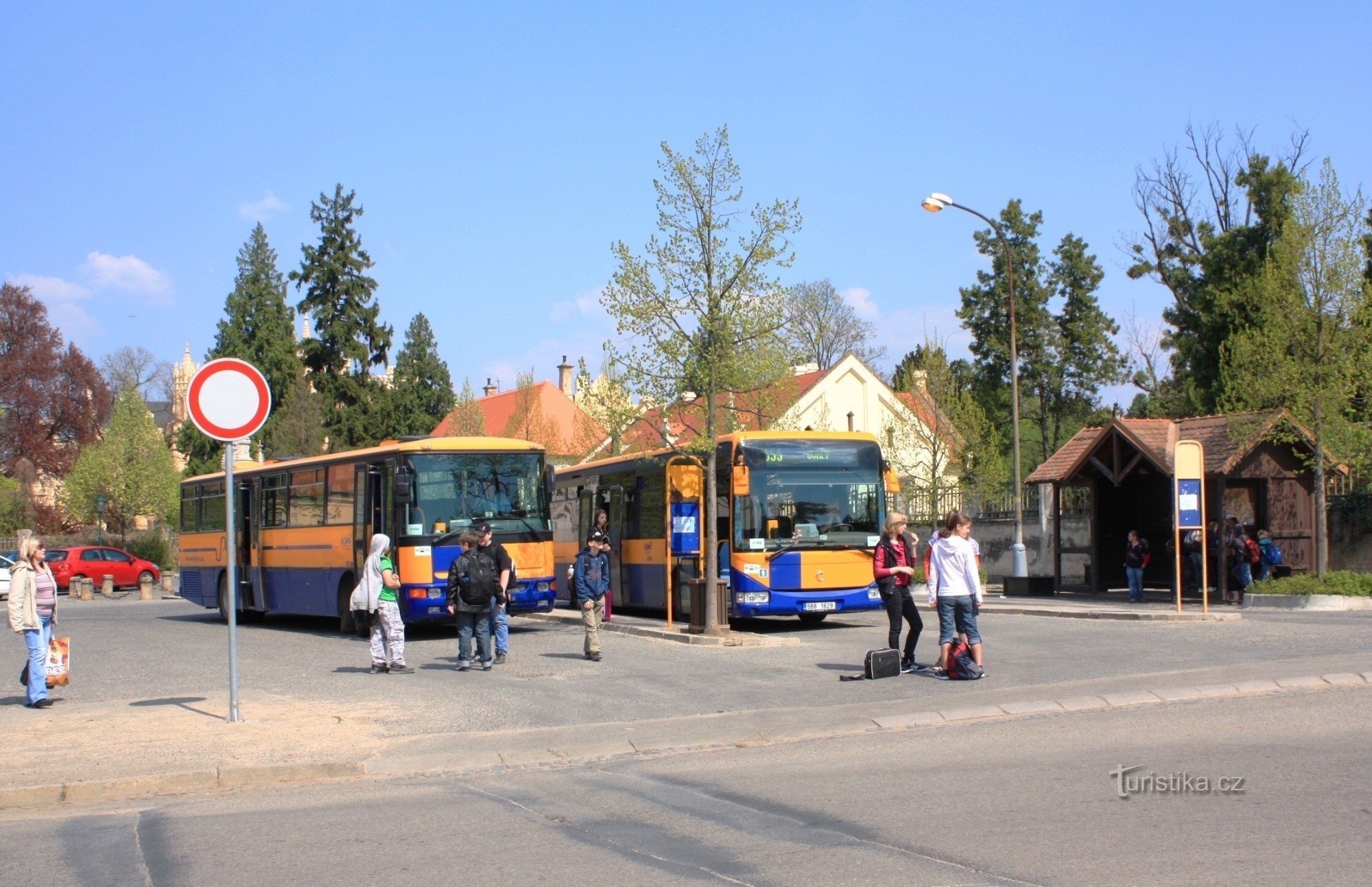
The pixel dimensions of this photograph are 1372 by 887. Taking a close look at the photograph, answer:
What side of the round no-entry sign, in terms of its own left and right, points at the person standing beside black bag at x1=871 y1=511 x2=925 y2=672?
left

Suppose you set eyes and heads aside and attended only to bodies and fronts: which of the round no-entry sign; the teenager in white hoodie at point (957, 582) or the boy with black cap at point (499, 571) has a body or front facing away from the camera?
the teenager in white hoodie

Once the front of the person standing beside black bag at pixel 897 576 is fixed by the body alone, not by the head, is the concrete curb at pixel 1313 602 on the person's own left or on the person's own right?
on the person's own left

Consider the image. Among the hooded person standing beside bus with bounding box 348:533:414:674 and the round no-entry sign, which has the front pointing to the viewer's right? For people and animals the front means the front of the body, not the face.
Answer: the hooded person standing beside bus

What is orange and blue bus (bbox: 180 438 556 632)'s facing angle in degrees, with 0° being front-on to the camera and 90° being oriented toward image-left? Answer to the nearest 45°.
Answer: approximately 315°

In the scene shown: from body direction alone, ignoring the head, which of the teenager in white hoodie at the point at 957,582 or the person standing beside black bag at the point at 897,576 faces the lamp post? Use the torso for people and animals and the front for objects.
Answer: the teenager in white hoodie

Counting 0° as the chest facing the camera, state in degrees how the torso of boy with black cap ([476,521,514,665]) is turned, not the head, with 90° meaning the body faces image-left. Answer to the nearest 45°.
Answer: approximately 45°

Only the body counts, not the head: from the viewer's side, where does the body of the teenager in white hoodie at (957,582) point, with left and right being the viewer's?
facing away from the viewer

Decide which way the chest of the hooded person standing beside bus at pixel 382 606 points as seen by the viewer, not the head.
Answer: to the viewer's right
